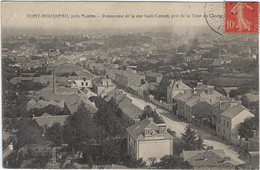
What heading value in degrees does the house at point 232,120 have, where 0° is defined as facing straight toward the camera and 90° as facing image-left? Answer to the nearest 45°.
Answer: approximately 45°

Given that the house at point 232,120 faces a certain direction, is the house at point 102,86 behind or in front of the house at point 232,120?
in front

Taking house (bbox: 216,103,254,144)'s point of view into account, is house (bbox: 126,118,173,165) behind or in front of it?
in front
